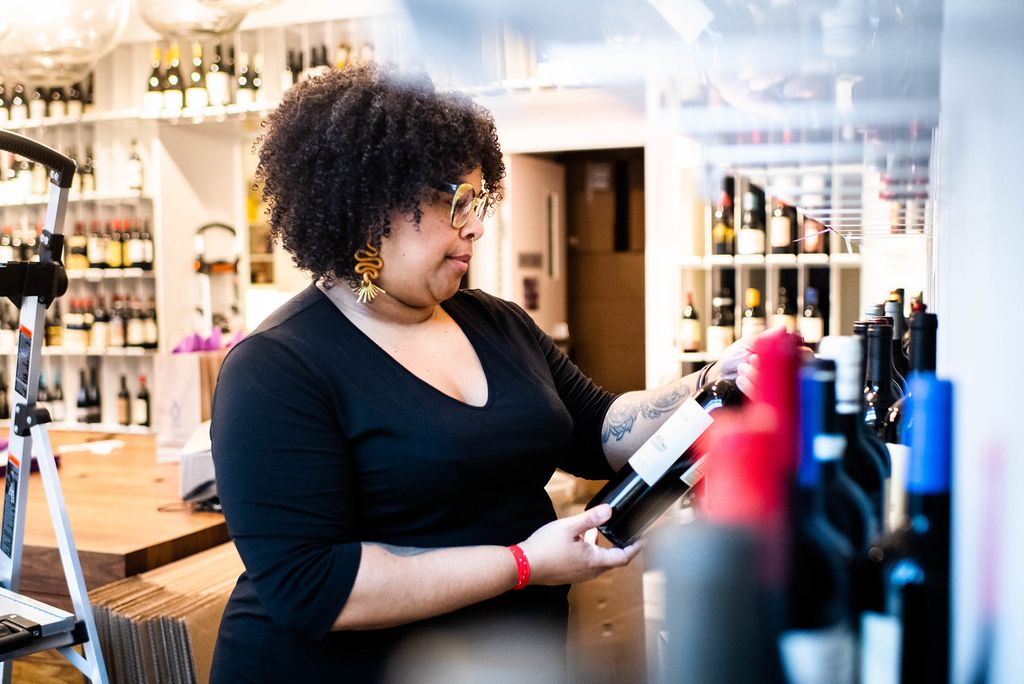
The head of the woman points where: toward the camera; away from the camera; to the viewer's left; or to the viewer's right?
to the viewer's right

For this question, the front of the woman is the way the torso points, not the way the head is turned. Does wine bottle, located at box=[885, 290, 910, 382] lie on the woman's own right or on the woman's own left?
on the woman's own left

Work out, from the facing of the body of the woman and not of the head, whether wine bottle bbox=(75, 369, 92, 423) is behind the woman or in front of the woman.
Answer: behind

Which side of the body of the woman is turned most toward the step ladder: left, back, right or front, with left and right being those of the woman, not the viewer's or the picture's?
back

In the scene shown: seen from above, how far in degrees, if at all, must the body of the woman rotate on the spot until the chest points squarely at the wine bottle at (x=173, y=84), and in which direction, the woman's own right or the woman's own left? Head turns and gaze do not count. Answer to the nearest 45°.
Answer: approximately 135° to the woman's own left

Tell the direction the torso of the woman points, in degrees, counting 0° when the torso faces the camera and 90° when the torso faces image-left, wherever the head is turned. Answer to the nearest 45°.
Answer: approximately 315°

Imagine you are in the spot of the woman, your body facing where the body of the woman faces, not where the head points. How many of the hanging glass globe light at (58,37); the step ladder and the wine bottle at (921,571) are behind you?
2

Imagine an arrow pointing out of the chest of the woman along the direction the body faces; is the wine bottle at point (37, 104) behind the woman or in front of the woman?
behind

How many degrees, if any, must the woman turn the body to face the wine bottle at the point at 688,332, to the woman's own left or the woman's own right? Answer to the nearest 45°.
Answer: approximately 135° to the woman's own left

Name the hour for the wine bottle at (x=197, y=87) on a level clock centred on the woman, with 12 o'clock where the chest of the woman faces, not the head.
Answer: The wine bottle is roughly at 7 o'clock from the woman.

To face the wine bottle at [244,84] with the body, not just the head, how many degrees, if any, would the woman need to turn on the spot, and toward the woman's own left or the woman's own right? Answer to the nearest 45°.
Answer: approximately 135° to the woman's own left

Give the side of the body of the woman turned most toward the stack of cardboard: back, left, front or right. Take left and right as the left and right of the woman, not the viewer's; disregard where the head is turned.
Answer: back

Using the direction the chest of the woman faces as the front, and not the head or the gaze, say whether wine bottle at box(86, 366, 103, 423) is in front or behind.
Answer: behind
